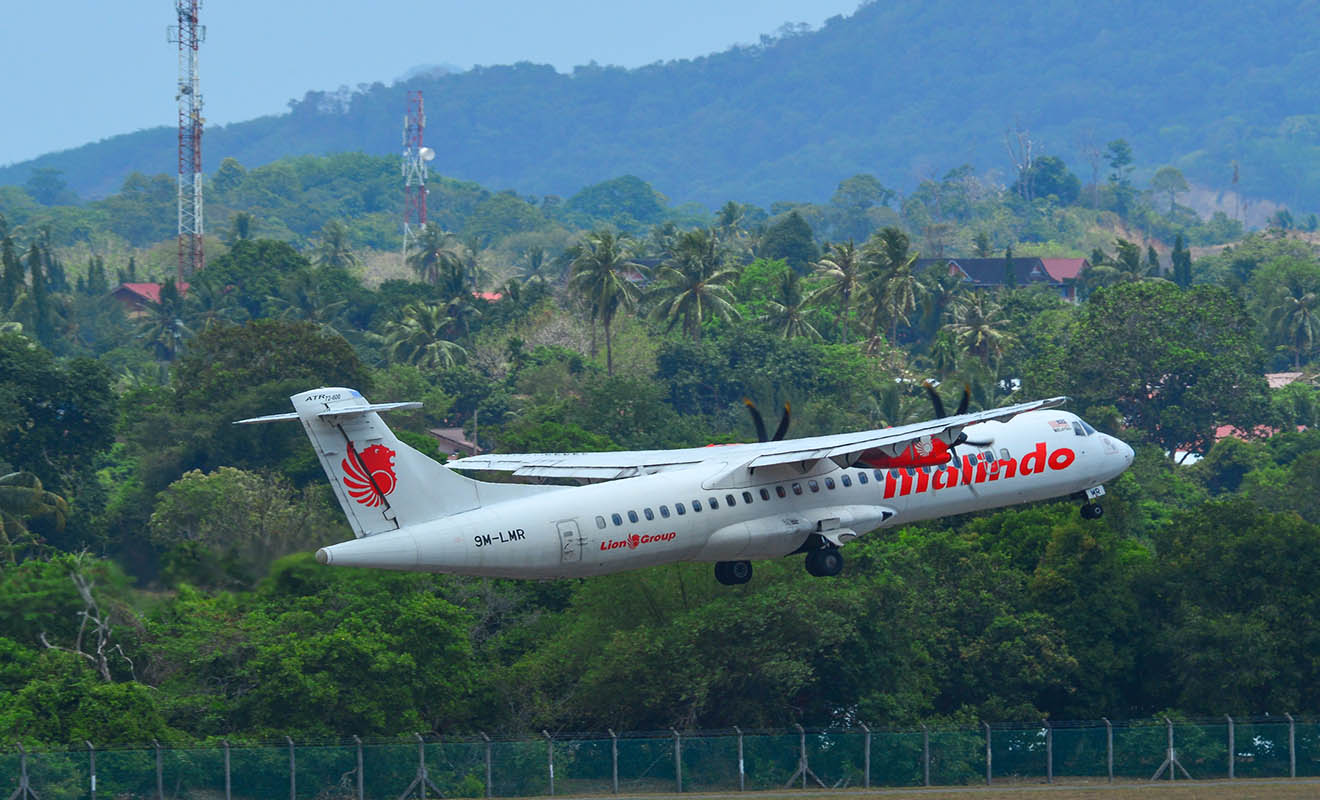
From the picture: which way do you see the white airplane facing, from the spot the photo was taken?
facing away from the viewer and to the right of the viewer
